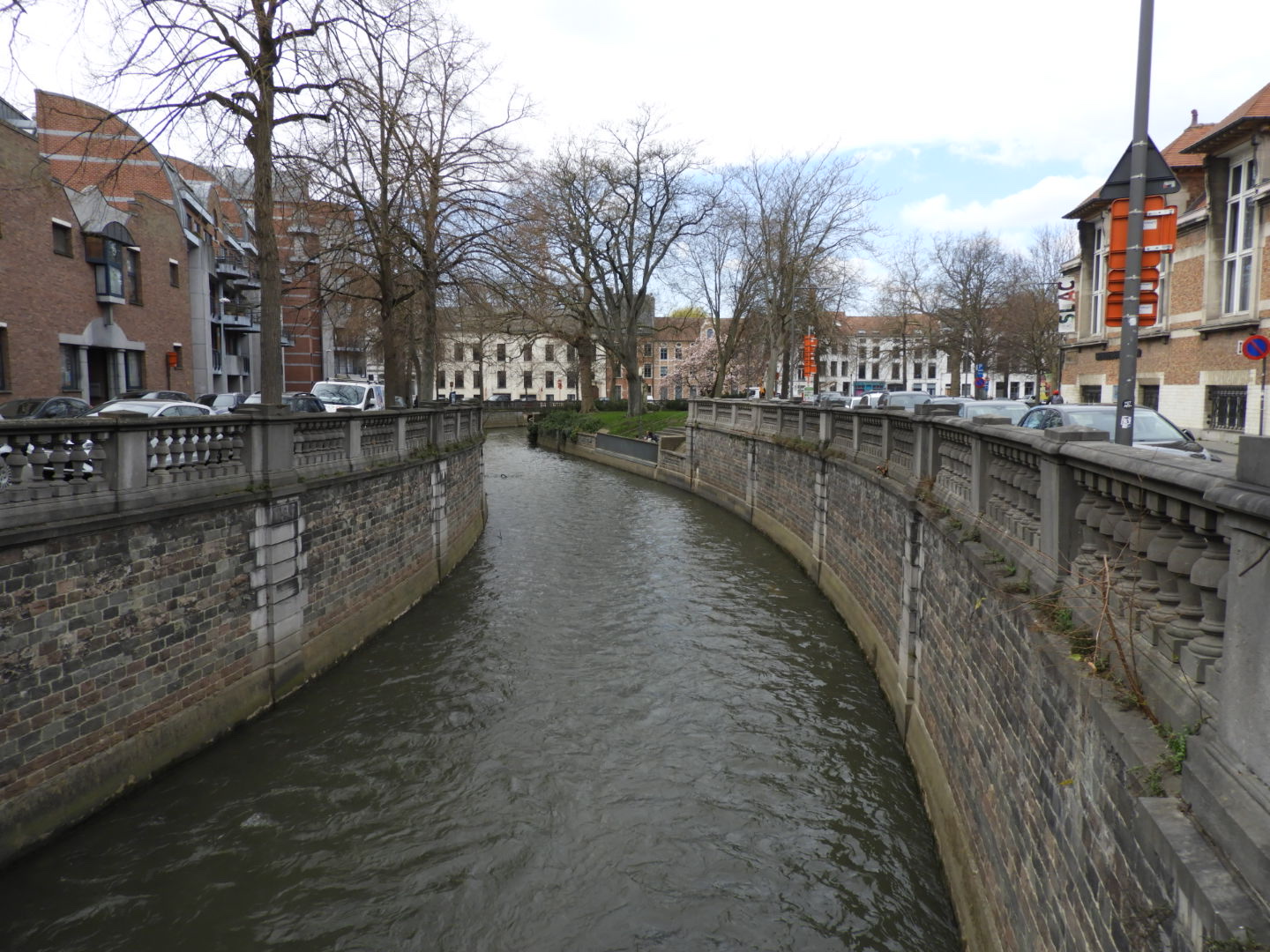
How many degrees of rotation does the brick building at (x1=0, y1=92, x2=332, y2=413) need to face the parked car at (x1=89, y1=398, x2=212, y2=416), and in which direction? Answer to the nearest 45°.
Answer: approximately 45° to its right

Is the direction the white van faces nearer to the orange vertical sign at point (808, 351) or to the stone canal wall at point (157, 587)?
the stone canal wall

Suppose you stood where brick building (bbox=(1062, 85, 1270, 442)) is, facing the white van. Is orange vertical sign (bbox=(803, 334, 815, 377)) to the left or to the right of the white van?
right

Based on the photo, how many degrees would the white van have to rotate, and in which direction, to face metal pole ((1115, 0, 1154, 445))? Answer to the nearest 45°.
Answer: approximately 45° to its left

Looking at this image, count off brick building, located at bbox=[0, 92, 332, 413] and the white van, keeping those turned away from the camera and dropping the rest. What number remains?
0

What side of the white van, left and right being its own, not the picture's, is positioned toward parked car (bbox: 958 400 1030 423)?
left

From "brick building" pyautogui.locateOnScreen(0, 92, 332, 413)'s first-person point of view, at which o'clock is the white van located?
The white van is roughly at 12 o'clock from the brick building.

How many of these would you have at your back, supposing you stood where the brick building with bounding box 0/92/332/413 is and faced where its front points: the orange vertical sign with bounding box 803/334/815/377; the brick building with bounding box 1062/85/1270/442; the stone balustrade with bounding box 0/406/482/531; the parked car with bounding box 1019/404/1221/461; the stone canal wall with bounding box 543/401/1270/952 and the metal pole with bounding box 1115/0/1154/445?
0

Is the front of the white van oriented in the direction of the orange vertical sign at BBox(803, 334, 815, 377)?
no

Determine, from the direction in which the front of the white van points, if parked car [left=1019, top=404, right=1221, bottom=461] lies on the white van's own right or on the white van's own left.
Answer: on the white van's own left

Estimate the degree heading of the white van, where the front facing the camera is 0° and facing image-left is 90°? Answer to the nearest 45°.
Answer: approximately 45°

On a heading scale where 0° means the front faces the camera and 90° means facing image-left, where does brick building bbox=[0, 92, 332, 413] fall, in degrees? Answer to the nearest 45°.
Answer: approximately 315°

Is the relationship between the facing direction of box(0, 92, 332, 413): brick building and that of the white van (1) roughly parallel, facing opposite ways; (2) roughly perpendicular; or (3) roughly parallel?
roughly perpendicular

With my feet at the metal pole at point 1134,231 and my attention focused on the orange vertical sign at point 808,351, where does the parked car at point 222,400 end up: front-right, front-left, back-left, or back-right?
front-left
